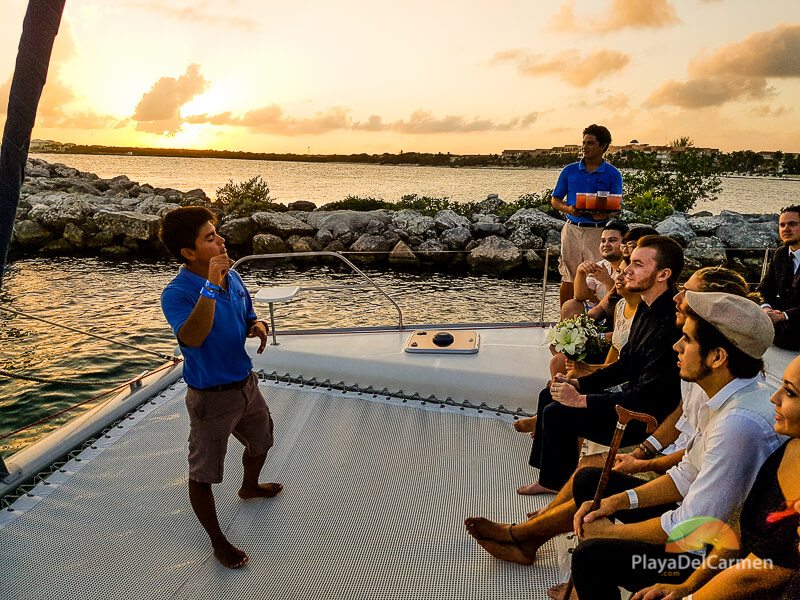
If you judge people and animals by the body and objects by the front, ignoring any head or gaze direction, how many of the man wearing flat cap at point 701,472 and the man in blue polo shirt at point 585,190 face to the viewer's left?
1

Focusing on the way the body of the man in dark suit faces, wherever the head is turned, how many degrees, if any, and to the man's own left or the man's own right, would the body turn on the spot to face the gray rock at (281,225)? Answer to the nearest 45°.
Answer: approximately 90° to the man's own right

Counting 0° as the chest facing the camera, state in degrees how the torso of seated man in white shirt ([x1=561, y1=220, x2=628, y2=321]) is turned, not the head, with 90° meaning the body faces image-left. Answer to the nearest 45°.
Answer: approximately 45°

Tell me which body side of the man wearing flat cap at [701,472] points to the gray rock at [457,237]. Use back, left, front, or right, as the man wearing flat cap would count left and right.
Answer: right

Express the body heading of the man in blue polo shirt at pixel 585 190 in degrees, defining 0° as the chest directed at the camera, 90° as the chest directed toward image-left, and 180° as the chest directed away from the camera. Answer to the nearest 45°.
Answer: approximately 0°

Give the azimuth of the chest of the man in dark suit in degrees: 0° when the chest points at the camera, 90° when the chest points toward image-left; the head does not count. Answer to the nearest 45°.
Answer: approximately 45°

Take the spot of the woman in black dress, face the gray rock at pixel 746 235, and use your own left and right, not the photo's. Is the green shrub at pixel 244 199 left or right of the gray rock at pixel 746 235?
left

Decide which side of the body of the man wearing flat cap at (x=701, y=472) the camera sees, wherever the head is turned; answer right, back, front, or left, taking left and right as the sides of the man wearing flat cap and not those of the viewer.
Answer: left

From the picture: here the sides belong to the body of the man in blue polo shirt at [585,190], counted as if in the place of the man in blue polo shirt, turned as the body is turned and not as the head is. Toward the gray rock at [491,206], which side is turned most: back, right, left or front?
back

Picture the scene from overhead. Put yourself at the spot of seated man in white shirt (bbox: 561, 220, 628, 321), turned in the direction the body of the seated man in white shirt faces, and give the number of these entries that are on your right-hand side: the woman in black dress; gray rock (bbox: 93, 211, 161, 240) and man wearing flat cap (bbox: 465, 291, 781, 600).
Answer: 1

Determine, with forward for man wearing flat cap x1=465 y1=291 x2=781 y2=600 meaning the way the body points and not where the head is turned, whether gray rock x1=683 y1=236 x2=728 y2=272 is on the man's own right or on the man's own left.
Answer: on the man's own right

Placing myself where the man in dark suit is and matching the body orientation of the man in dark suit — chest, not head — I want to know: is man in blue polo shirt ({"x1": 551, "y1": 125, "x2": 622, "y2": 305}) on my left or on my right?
on my right

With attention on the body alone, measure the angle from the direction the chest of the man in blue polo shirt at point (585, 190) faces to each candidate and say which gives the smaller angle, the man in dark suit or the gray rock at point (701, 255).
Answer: the man in dark suit
